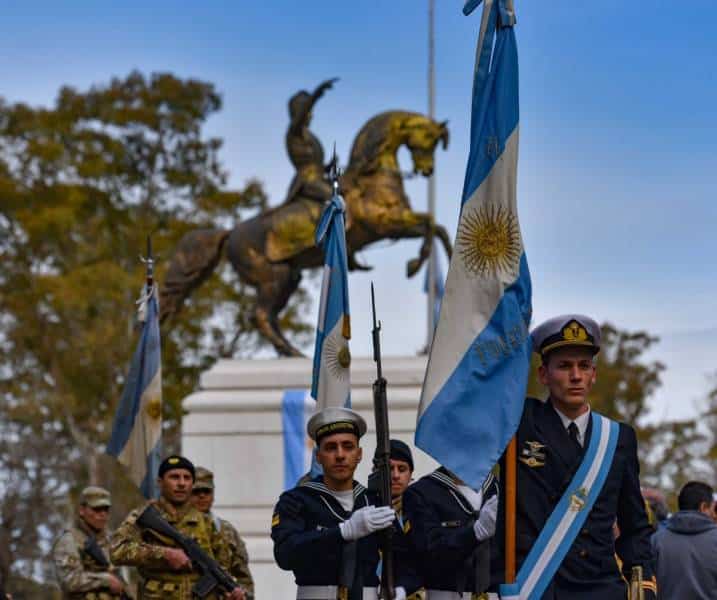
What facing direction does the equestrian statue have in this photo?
to the viewer's right

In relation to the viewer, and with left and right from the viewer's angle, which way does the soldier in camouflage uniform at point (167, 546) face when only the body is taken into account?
facing the viewer and to the right of the viewer

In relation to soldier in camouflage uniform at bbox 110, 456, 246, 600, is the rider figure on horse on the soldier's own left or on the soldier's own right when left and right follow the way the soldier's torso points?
on the soldier's own left

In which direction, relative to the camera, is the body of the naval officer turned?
toward the camera

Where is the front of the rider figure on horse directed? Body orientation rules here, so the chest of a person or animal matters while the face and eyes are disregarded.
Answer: to the viewer's right

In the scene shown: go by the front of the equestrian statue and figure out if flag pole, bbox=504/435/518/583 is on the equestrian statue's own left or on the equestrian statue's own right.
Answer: on the equestrian statue's own right

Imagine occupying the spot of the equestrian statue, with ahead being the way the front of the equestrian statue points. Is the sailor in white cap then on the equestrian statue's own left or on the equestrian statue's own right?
on the equestrian statue's own right

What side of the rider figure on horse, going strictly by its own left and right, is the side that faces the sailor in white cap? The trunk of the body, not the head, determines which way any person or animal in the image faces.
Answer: right

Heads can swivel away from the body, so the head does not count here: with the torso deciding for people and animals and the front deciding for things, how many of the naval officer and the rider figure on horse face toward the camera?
1
